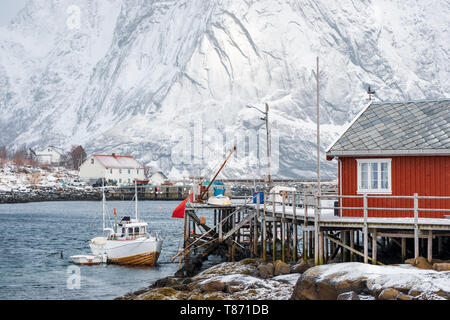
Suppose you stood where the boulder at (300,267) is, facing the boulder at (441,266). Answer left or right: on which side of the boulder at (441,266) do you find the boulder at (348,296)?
right

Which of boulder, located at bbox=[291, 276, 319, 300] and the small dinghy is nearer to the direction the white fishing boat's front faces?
the boulder

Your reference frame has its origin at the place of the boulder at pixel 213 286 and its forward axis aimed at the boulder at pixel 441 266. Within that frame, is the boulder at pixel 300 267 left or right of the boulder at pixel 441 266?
left
